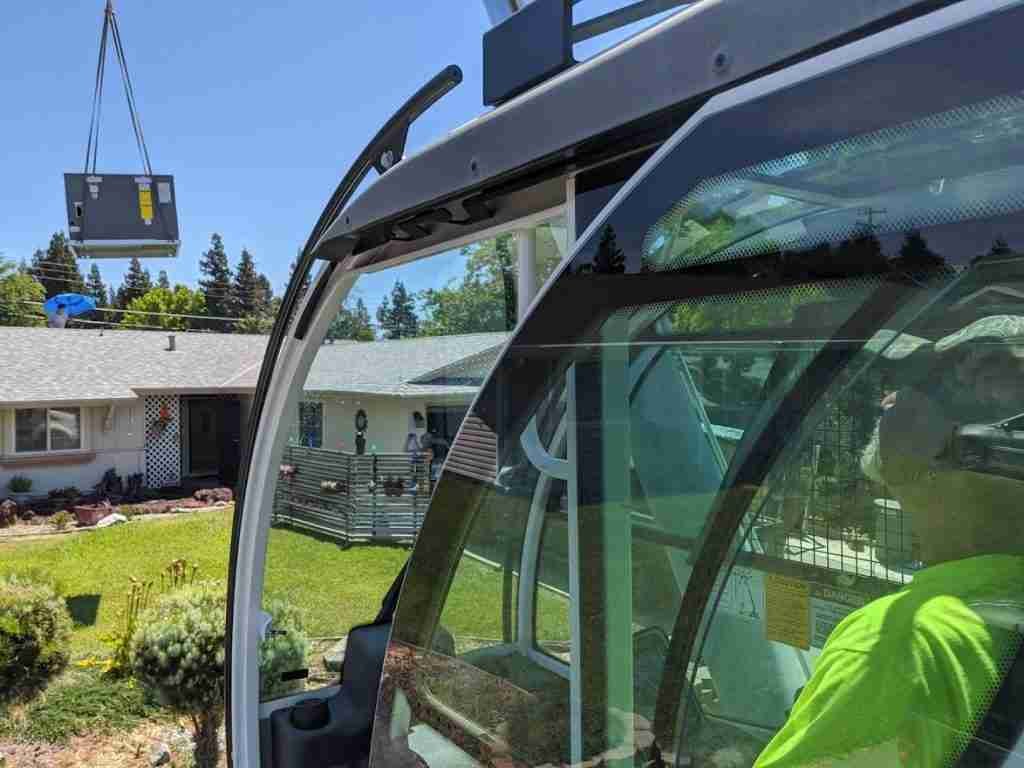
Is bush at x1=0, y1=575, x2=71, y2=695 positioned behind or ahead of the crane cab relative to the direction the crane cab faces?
ahead

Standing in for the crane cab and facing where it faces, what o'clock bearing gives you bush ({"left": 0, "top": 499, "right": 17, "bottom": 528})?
The bush is roughly at 12 o'clock from the crane cab.

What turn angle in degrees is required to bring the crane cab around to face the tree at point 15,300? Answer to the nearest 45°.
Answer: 0° — it already faces it

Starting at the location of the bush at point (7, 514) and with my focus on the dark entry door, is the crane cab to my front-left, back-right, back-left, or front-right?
back-right

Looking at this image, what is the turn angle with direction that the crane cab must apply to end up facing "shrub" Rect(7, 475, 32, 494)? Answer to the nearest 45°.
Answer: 0° — it already faces it

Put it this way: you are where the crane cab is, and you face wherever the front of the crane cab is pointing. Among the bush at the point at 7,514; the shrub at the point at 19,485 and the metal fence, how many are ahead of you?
3

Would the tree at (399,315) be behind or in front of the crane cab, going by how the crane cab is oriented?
in front

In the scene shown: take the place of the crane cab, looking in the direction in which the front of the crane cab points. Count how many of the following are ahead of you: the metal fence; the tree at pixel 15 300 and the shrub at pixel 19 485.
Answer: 3

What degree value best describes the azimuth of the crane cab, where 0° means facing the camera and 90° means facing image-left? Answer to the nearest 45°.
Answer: approximately 135°

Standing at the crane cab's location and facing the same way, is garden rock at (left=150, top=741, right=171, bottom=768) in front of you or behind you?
in front
